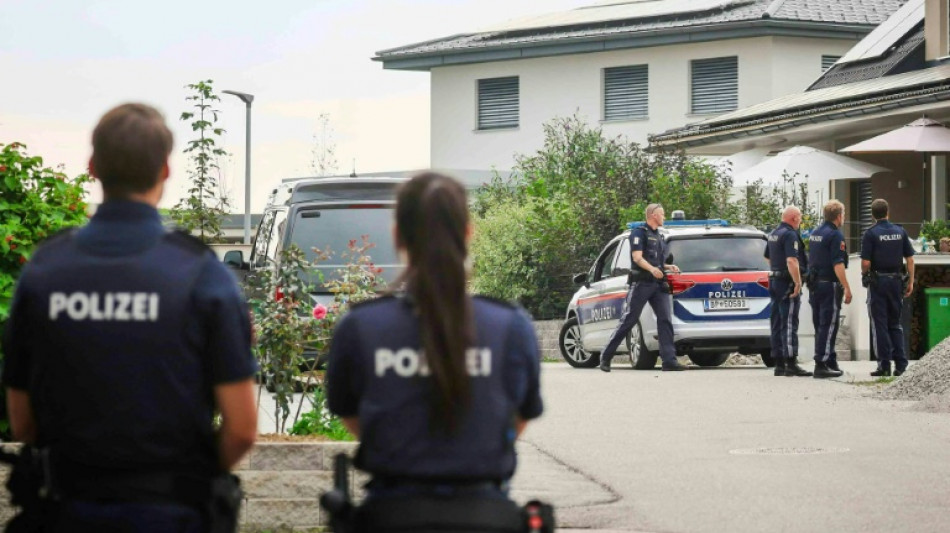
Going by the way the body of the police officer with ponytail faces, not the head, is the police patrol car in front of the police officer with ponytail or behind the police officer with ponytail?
in front

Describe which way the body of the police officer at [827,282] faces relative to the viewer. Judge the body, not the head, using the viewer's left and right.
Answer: facing away from the viewer and to the right of the viewer

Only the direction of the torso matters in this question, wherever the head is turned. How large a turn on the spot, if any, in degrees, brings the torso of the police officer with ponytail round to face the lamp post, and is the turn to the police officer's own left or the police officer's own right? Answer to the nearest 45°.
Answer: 0° — they already face it

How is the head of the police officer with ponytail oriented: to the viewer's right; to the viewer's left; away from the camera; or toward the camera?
away from the camera

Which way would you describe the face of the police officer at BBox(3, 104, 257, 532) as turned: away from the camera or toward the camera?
away from the camera

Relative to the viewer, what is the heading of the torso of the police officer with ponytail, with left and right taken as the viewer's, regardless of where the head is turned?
facing away from the viewer

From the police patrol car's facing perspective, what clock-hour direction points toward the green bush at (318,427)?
The green bush is roughly at 8 o'clock from the police patrol car.

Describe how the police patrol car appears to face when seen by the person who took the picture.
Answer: facing away from the viewer and to the left of the viewer

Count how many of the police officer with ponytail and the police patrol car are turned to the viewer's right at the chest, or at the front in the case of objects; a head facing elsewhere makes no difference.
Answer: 0

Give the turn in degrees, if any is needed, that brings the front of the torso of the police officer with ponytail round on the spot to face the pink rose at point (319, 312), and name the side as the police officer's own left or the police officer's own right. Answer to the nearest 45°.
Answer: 0° — they already face it

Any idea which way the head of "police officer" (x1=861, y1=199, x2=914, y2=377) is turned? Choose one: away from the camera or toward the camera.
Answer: away from the camera
